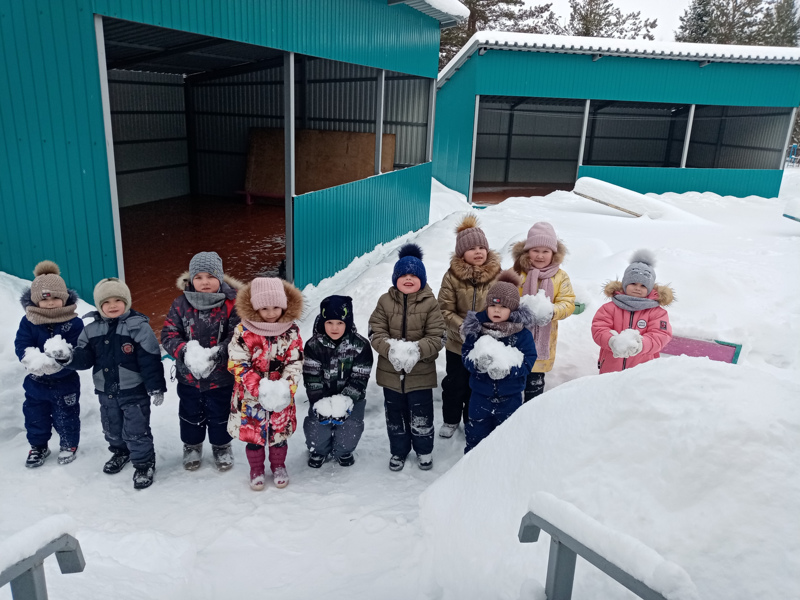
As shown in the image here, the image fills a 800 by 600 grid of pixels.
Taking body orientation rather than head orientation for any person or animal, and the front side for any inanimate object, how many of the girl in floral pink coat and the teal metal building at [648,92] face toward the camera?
2

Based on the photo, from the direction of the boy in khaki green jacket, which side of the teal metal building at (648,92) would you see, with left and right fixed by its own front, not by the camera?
front

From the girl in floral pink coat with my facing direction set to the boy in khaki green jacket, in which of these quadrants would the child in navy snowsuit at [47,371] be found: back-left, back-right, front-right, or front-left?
back-left

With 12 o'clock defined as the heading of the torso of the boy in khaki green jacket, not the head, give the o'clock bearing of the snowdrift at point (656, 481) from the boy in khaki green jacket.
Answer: The snowdrift is roughly at 11 o'clock from the boy in khaki green jacket.

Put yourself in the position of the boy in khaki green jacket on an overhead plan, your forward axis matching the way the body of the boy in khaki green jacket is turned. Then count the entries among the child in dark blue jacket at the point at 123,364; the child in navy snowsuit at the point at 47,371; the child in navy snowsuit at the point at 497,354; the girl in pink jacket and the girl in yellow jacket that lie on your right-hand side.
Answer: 2

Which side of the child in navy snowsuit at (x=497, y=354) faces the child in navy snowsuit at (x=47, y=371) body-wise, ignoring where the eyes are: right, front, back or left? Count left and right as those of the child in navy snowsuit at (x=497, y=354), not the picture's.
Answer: right

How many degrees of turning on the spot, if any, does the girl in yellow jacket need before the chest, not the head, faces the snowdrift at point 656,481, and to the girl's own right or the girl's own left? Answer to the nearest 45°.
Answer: approximately 45° to the girl's own left

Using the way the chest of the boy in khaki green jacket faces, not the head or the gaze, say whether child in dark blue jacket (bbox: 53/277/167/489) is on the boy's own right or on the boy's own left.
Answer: on the boy's own right

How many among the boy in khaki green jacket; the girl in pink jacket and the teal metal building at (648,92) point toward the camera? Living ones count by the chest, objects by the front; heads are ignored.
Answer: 3

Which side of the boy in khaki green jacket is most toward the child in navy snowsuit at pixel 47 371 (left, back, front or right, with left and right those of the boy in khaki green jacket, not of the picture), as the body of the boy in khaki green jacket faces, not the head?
right

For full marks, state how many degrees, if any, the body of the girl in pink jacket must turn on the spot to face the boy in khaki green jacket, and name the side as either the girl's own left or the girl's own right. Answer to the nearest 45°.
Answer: approximately 45° to the girl's own right

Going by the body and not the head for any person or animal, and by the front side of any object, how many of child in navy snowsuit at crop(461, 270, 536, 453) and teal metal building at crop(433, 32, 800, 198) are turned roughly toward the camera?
2
